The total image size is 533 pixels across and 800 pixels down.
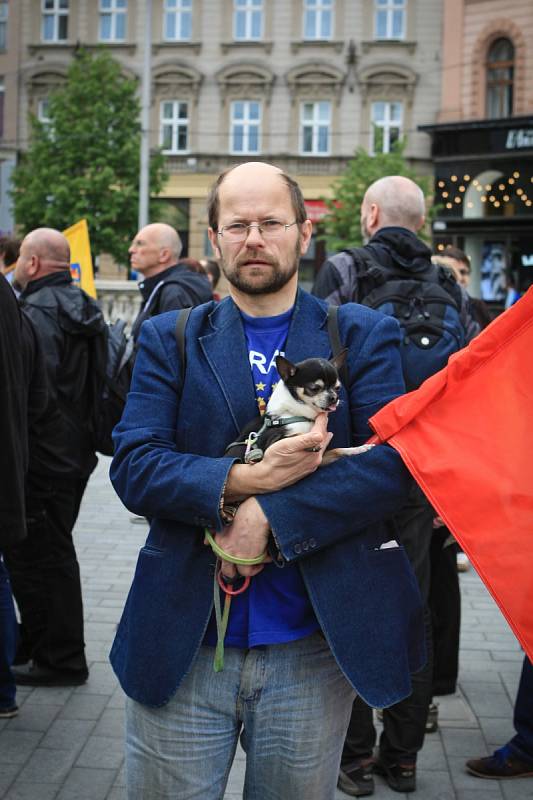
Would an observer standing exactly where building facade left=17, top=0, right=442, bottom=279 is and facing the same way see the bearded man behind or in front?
in front

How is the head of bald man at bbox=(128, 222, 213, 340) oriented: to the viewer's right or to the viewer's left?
to the viewer's left

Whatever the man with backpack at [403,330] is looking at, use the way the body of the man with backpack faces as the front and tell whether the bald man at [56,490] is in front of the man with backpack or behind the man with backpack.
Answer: in front

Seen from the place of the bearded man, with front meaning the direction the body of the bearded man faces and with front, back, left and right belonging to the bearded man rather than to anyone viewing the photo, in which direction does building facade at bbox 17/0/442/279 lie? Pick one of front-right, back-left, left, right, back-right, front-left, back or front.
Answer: back

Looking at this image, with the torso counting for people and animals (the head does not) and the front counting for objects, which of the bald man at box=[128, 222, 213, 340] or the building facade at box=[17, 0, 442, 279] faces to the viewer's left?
the bald man

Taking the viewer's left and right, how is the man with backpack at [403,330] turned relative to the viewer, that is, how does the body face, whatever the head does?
facing away from the viewer and to the left of the viewer

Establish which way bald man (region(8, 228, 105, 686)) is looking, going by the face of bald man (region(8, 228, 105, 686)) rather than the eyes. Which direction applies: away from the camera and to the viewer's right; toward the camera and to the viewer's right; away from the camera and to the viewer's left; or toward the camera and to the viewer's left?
away from the camera and to the viewer's left

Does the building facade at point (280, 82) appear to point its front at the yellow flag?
yes

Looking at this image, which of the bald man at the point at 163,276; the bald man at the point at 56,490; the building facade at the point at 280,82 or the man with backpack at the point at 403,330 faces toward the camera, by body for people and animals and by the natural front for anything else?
the building facade

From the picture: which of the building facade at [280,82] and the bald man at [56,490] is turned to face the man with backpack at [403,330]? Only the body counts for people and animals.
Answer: the building facade

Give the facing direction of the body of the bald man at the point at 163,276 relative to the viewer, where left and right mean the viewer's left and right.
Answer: facing to the left of the viewer

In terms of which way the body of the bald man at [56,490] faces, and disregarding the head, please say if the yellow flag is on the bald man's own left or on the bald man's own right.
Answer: on the bald man's own right
